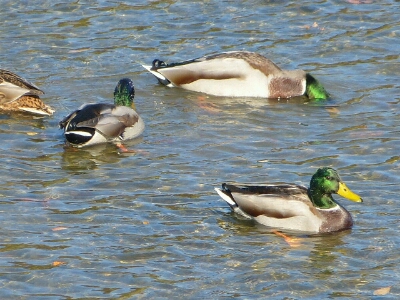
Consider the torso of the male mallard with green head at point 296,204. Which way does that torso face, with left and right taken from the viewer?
facing to the right of the viewer

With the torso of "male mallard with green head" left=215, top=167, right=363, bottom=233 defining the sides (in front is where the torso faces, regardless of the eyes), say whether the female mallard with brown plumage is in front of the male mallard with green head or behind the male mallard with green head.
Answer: behind

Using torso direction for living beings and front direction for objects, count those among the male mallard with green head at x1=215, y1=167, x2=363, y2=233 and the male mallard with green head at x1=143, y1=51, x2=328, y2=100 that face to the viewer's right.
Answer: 2

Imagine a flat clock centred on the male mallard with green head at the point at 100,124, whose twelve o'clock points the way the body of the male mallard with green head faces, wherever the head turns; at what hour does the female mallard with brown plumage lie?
The female mallard with brown plumage is roughly at 9 o'clock from the male mallard with green head.

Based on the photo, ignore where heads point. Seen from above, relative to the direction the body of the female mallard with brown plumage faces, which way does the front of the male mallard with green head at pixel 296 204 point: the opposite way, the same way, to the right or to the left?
the opposite way

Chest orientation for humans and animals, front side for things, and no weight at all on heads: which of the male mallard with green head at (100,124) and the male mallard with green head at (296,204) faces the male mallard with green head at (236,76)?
the male mallard with green head at (100,124)

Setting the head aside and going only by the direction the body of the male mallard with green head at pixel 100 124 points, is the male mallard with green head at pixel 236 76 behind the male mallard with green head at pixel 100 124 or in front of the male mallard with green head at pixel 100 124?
in front

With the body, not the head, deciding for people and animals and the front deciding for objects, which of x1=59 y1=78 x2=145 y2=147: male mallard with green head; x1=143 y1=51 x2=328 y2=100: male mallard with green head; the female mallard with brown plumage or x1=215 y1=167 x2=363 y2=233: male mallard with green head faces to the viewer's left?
the female mallard with brown plumage

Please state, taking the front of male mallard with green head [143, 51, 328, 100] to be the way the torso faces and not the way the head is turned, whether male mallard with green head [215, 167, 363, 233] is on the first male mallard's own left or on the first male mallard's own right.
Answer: on the first male mallard's own right

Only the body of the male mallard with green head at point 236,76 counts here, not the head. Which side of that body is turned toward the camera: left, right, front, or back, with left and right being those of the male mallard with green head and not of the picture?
right

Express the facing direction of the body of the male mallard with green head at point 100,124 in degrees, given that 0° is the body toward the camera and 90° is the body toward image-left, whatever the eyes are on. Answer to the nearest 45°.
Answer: approximately 225°

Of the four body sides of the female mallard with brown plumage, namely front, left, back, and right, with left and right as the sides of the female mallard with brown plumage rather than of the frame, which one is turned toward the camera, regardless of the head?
left

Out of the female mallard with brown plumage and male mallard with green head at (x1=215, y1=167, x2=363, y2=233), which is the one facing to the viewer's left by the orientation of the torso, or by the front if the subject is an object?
the female mallard with brown plumage

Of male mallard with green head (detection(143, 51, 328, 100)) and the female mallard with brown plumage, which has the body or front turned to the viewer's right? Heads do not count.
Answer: the male mallard with green head
